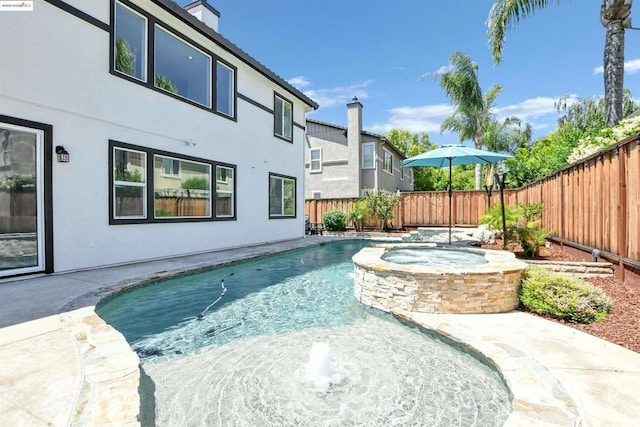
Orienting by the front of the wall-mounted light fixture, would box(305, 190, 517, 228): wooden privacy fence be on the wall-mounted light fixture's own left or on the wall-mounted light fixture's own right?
on the wall-mounted light fixture's own left

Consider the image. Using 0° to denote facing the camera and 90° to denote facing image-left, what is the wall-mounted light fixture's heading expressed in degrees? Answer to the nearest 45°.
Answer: approximately 315°

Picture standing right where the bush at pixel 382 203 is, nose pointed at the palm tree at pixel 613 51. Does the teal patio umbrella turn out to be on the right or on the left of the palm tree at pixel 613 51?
right

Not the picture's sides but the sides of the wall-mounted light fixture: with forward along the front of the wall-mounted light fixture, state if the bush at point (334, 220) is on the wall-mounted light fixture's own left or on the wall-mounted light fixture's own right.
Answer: on the wall-mounted light fixture's own left
